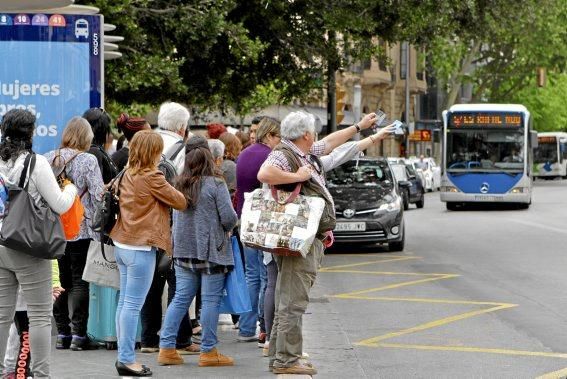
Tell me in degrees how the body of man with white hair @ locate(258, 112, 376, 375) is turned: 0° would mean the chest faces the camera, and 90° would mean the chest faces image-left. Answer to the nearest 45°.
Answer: approximately 270°

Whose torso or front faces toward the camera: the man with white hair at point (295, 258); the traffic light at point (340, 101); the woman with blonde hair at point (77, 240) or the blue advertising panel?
the blue advertising panel

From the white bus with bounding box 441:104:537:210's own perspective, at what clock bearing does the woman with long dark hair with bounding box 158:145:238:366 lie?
The woman with long dark hair is roughly at 12 o'clock from the white bus.

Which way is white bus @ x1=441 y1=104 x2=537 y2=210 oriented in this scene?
toward the camera

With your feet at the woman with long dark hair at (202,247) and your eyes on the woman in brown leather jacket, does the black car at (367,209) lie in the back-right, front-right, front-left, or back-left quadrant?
back-right

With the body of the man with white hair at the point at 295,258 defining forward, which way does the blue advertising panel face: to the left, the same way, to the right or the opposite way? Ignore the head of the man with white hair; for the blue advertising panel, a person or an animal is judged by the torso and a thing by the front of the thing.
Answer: to the right

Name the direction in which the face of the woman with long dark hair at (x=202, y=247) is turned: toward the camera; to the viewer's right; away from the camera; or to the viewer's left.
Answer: away from the camera

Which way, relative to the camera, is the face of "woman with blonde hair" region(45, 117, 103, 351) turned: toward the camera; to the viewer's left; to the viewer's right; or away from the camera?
away from the camera

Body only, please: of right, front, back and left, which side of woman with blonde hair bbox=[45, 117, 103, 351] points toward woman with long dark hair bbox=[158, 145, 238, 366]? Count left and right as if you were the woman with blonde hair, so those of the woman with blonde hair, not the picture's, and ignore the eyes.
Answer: right

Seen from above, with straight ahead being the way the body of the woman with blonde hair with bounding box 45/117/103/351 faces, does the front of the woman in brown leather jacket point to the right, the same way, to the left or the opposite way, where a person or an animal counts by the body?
the same way

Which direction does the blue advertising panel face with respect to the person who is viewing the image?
facing the viewer

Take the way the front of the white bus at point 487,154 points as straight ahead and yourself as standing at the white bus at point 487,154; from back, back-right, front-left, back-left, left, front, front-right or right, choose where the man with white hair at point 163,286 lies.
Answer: front
